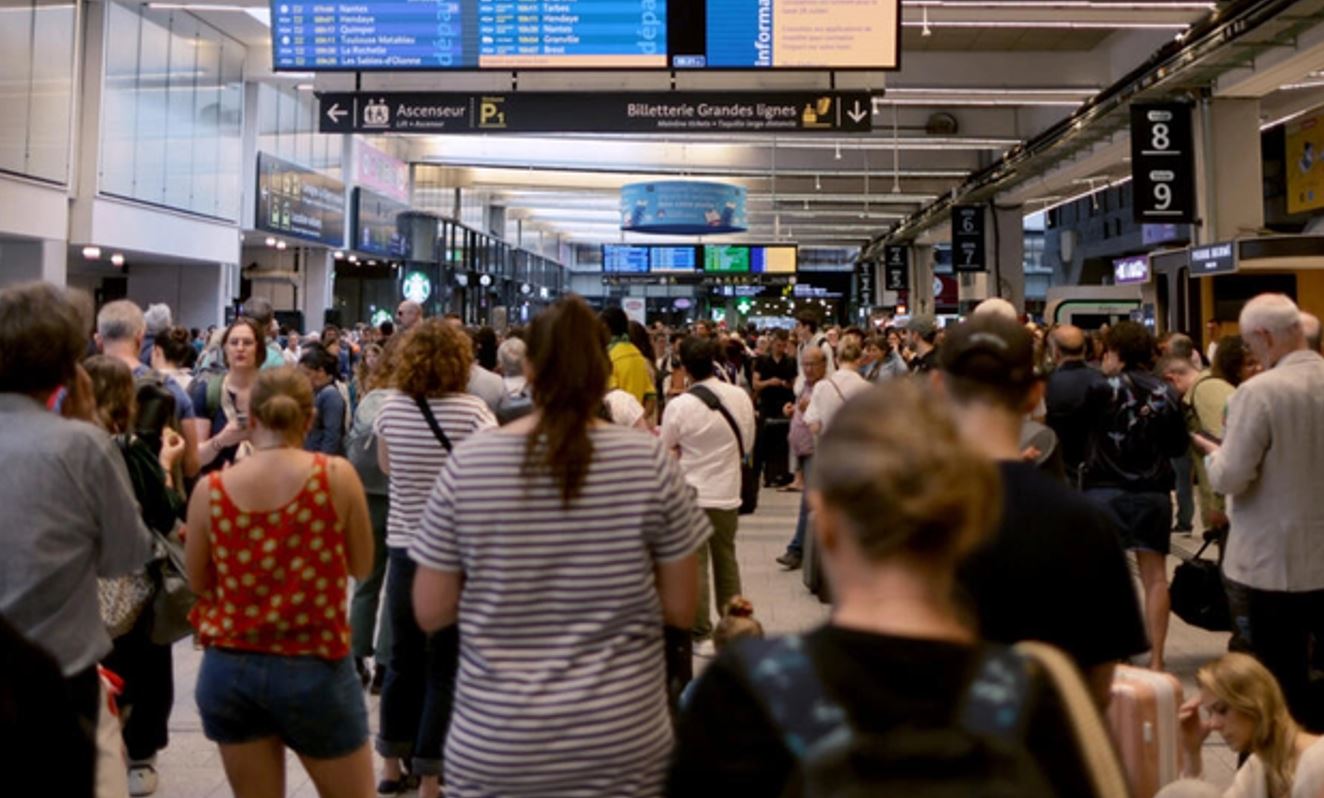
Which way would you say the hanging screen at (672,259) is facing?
toward the camera

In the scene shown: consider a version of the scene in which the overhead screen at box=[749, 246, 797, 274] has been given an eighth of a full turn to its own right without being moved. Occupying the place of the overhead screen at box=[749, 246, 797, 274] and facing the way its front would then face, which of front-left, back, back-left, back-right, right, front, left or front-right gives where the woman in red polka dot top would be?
front-left

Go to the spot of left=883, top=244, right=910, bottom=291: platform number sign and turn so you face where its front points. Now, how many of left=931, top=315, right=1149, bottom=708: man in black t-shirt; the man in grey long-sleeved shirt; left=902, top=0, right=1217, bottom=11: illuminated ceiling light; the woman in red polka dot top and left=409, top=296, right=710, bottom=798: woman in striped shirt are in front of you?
5

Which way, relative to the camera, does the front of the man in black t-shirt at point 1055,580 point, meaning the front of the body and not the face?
away from the camera

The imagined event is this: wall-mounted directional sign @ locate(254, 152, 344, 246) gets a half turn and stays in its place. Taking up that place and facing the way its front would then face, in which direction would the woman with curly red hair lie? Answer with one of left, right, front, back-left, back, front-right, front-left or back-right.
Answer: back-left

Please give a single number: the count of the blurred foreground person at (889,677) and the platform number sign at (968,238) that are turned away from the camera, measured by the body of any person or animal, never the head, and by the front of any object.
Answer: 1

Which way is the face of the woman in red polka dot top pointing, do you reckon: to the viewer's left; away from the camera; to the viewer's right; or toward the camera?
away from the camera

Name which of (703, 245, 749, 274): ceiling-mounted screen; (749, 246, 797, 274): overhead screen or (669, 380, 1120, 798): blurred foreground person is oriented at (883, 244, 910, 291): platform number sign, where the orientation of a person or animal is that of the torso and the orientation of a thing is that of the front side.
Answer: the blurred foreground person

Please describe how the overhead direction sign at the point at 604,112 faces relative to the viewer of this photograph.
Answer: facing the viewer

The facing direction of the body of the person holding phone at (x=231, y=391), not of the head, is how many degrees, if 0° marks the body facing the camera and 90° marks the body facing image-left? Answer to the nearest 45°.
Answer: approximately 0°

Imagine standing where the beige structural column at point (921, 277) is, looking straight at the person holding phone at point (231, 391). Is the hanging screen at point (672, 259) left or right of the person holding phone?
right

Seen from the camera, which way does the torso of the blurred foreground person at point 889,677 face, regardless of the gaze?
away from the camera

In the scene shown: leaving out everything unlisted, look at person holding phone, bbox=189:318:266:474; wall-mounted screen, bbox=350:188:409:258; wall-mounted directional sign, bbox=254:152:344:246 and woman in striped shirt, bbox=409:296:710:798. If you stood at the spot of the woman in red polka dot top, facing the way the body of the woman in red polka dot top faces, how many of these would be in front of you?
3

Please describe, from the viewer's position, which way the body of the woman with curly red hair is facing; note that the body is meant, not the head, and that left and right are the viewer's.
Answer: facing away from the viewer

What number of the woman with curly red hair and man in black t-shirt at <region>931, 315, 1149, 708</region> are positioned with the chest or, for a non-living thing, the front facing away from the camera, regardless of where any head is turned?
2

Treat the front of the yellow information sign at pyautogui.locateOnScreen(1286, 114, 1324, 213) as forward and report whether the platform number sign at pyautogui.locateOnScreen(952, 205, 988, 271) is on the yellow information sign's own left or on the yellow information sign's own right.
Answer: on the yellow information sign's own right

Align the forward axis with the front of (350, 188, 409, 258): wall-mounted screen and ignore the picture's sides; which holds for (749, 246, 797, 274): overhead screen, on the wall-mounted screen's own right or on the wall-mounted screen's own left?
on the wall-mounted screen's own left

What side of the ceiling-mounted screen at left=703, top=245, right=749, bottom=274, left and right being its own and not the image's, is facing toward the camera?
front

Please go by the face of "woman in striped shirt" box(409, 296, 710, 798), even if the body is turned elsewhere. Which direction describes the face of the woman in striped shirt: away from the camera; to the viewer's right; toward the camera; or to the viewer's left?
away from the camera
